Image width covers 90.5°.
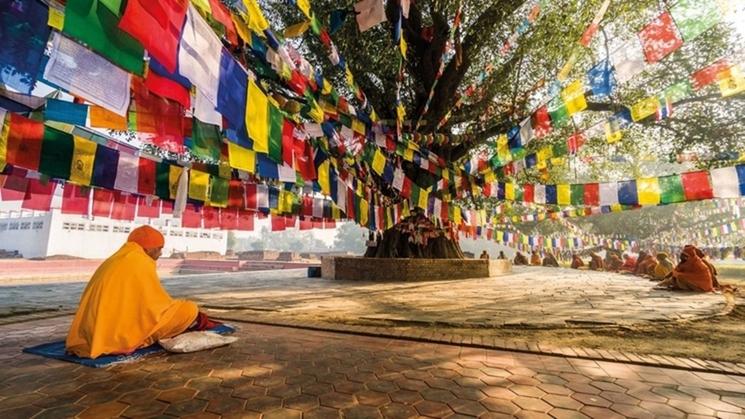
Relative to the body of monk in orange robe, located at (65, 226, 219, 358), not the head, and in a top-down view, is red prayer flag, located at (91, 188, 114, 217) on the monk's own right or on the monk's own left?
on the monk's own left

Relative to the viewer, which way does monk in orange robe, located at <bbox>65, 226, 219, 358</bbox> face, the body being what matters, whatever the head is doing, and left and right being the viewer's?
facing away from the viewer and to the right of the viewer

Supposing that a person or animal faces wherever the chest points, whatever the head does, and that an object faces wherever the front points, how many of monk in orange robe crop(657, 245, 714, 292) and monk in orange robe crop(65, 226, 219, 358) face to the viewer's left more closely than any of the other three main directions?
1

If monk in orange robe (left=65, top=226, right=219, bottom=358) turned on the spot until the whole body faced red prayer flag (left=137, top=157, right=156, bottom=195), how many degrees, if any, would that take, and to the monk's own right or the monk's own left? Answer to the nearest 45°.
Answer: approximately 45° to the monk's own left

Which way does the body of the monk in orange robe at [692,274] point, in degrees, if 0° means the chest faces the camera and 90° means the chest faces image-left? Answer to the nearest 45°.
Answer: approximately 90°

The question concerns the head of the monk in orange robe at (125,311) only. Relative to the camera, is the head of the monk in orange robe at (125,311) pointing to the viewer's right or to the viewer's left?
to the viewer's right

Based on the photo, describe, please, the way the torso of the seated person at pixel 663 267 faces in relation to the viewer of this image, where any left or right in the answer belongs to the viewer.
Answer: facing to the left of the viewer

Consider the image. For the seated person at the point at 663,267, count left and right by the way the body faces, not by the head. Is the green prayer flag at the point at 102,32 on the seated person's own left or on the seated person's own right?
on the seated person's own left

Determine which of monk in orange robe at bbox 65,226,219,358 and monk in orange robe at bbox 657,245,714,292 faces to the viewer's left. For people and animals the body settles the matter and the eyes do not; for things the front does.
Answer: monk in orange robe at bbox 657,245,714,292

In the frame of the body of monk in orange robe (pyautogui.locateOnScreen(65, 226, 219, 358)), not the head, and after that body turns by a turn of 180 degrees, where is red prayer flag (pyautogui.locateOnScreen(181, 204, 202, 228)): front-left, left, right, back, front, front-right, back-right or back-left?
back-right

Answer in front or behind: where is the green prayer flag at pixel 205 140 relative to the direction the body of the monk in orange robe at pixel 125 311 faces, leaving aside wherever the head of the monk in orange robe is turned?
in front
